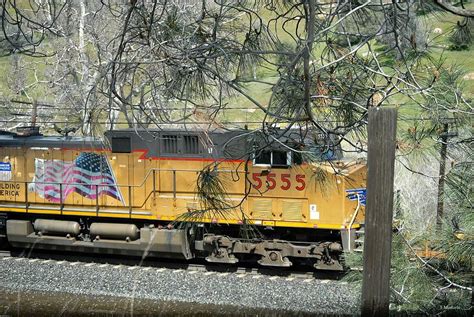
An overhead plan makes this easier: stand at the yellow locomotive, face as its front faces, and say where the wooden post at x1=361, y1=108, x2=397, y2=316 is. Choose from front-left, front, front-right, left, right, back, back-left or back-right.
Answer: right

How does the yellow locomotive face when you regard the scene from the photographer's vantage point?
facing to the right of the viewer
